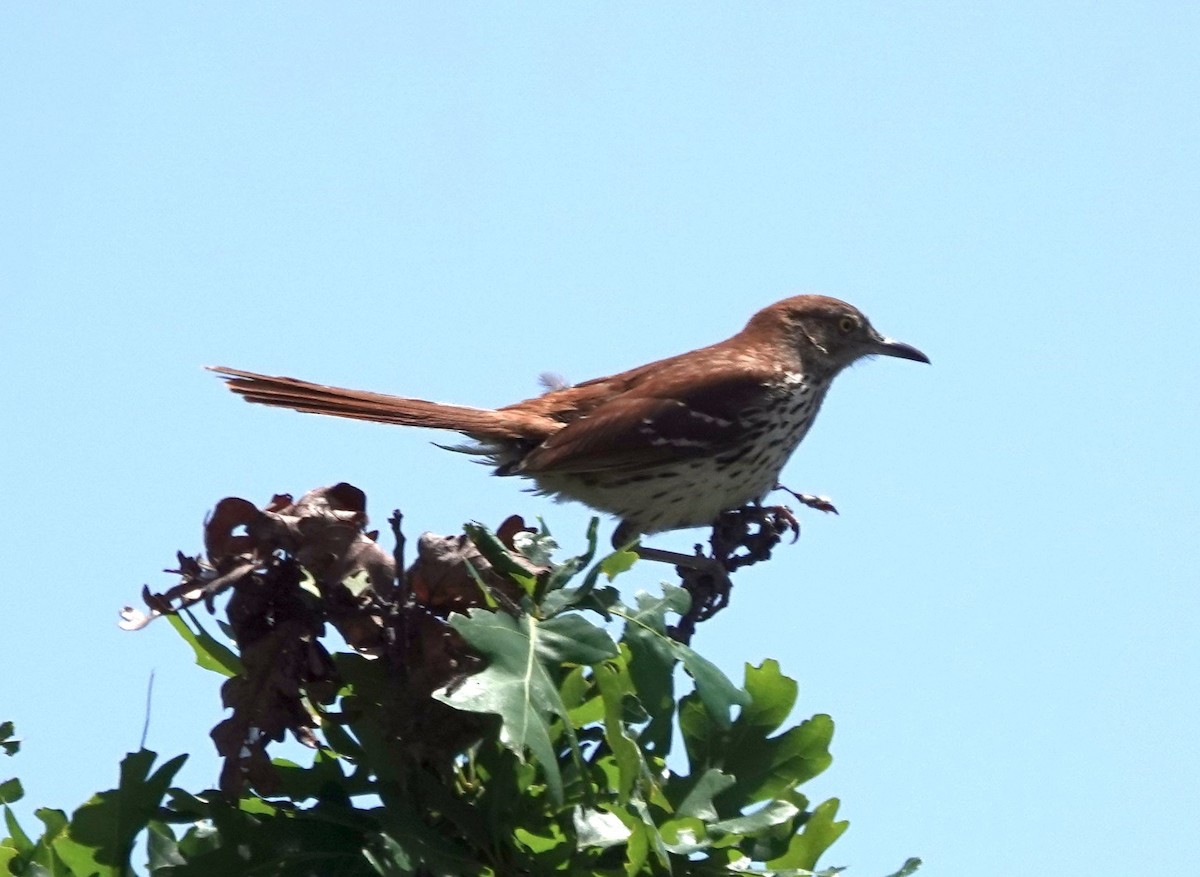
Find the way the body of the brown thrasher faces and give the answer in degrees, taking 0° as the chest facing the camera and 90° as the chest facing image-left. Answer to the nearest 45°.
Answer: approximately 270°
